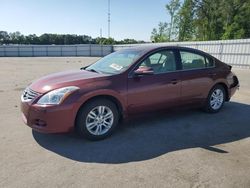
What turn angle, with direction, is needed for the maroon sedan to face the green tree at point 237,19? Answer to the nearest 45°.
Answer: approximately 180°

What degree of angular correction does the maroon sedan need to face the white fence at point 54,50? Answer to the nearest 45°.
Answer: approximately 135° to its right

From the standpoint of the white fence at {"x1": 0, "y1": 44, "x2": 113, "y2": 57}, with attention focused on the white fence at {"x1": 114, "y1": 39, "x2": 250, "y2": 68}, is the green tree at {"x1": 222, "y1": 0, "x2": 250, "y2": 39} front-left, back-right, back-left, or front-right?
front-left

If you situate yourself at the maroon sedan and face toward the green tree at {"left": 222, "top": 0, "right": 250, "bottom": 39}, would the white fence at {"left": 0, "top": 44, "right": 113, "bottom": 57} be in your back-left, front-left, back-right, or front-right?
front-left

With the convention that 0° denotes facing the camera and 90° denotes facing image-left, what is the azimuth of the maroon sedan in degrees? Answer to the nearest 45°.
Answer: approximately 45°

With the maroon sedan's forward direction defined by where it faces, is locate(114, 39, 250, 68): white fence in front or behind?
behind
